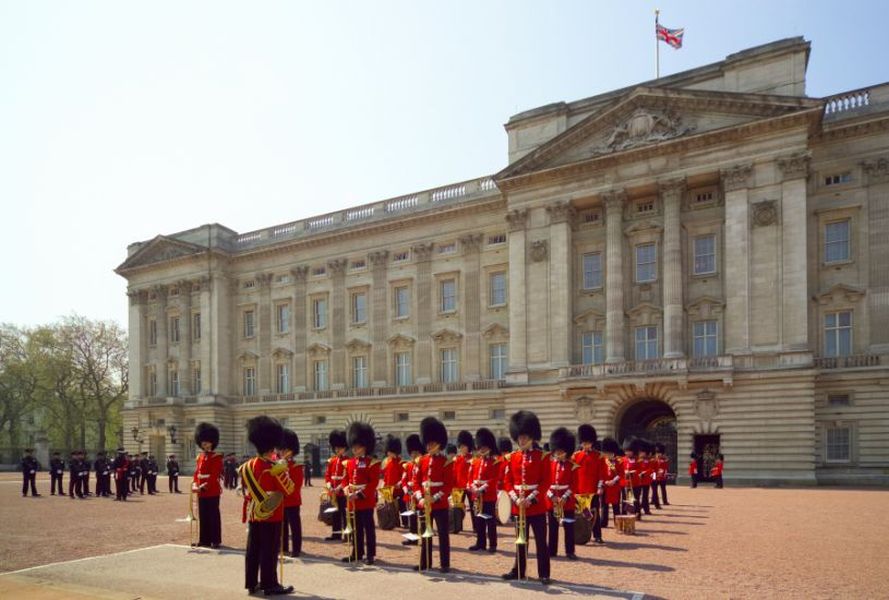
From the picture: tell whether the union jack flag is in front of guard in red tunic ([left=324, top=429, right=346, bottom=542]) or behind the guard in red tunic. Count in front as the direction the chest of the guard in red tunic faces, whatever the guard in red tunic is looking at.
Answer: behind

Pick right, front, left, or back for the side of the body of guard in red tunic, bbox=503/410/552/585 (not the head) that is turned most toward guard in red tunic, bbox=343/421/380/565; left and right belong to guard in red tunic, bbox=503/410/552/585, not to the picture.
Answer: right

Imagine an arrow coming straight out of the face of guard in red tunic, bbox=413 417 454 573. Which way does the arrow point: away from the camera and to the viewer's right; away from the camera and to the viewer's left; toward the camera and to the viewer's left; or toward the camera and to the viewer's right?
toward the camera and to the viewer's left

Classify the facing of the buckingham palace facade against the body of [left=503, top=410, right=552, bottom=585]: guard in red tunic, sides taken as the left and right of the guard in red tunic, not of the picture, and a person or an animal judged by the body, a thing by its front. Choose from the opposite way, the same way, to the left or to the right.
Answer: the same way

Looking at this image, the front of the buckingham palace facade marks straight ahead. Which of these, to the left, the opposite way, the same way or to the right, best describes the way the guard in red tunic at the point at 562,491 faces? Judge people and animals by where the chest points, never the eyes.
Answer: the same way

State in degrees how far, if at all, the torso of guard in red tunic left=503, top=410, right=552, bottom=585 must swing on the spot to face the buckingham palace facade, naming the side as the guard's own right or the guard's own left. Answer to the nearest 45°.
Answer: approximately 135° to the guard's own right

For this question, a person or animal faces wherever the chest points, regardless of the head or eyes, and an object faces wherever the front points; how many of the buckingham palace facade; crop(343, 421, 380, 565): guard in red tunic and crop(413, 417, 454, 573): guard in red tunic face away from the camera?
0

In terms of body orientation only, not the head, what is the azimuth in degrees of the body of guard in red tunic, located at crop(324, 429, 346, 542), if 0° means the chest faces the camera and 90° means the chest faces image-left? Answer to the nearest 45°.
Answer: approximately 45°

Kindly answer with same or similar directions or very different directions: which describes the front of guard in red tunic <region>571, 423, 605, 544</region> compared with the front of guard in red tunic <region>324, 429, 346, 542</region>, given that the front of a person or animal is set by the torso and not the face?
same or similar directions

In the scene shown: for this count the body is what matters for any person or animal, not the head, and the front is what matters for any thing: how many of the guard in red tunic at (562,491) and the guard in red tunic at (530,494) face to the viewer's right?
0

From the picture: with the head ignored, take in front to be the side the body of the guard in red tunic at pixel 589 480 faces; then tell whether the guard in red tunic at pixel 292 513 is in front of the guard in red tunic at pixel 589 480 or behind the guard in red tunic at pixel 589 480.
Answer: in front

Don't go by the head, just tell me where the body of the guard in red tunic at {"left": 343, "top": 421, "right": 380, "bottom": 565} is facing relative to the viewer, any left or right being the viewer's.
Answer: facing the viewer and to the left of the viewer

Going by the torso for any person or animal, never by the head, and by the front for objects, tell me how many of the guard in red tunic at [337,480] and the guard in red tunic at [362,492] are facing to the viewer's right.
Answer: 0

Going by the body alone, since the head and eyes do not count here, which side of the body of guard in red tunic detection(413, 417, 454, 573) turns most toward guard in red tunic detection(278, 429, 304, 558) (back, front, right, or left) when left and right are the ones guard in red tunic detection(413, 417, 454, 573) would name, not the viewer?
right

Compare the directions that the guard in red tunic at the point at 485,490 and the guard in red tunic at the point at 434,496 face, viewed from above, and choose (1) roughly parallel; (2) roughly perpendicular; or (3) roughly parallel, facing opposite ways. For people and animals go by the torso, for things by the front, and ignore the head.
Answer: roughly parallel
